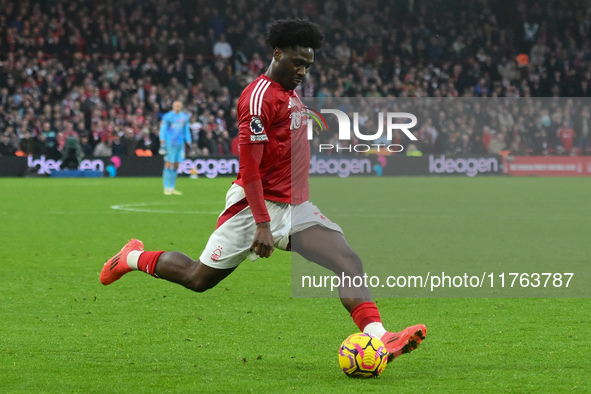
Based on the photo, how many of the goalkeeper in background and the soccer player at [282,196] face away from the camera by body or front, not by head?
0

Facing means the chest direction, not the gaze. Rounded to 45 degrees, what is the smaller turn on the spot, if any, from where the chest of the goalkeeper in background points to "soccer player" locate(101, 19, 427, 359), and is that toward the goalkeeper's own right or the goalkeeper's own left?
approximately 45° to the goalkeeper's own right

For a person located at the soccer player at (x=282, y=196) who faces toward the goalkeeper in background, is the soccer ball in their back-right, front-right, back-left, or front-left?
back-right

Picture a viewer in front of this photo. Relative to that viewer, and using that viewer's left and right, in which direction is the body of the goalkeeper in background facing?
facing the viewer and to the right of the viewer

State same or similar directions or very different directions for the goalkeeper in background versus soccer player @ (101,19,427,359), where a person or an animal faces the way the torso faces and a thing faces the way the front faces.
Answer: same or similar directions

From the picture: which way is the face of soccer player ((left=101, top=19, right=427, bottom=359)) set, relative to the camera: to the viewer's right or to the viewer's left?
to the viewer's right

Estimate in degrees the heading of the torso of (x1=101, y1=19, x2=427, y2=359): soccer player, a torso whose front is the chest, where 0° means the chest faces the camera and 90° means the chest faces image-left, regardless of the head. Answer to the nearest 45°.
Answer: approximately 315°
